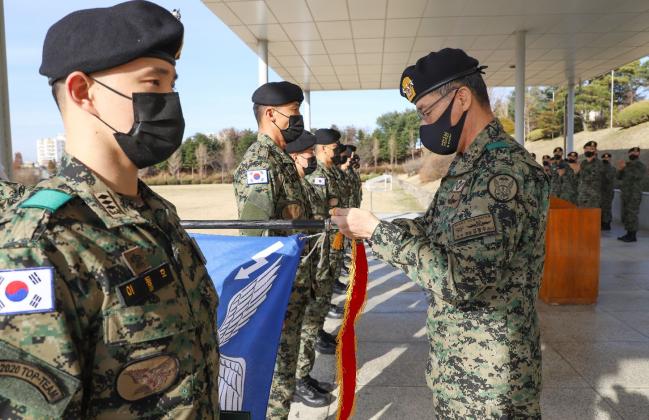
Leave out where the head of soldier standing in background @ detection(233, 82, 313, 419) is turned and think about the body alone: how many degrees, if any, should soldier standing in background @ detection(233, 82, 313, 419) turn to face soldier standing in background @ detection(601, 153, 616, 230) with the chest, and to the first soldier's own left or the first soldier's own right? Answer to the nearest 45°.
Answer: approximately 45° to the first soldier's own left

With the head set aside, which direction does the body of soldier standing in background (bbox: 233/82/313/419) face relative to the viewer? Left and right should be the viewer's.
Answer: facing to the right of the viewer

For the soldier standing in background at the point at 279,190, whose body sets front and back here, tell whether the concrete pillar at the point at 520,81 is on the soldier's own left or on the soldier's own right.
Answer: on the soldier's own left

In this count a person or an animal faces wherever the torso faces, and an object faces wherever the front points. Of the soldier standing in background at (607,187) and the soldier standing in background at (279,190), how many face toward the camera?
1

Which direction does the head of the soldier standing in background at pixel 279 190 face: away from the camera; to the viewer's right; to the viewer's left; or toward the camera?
to the viewer's right

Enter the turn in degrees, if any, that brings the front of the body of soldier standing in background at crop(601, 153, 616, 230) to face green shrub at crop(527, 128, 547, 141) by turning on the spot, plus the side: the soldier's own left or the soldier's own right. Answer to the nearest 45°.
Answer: approximately 180°

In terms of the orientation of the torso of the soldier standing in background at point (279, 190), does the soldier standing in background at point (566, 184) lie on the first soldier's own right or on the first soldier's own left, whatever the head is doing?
on the first soldier's own left

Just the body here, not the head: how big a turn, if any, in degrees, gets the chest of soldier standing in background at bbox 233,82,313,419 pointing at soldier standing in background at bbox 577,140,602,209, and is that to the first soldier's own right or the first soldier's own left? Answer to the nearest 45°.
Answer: approximately 45° to the first soldier's own left

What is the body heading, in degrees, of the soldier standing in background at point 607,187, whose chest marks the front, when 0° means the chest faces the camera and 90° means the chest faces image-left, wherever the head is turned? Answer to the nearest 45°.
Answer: approximately 0°

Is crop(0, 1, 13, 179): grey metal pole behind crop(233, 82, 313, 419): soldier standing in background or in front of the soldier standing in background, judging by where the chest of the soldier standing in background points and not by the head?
behind
